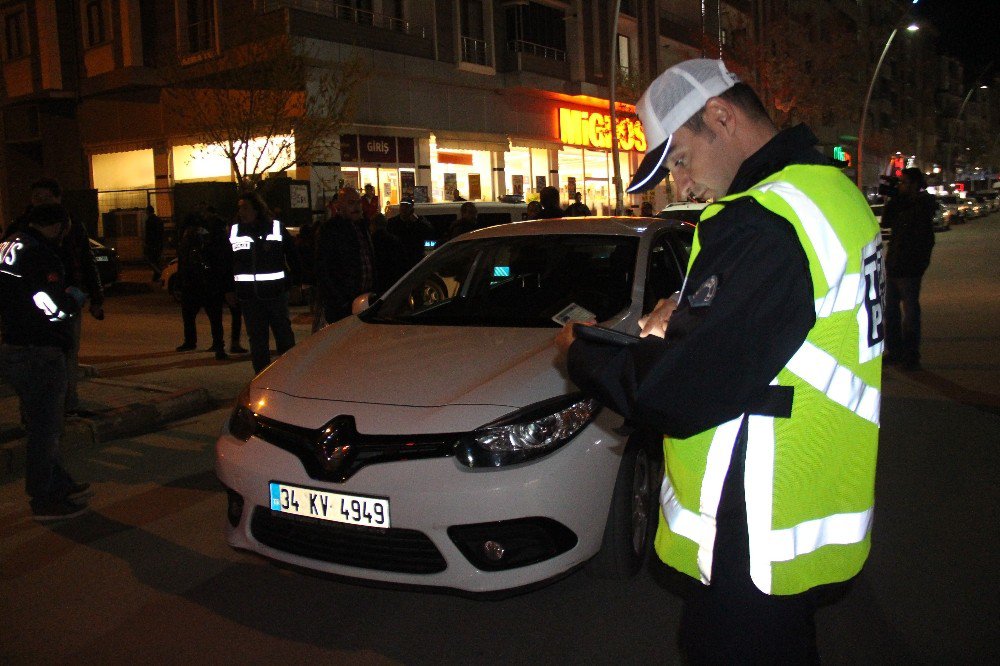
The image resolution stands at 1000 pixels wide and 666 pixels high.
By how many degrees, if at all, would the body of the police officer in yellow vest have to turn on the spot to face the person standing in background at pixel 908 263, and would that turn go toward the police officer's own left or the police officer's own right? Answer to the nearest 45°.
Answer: approximately 90° to the police officer's own right

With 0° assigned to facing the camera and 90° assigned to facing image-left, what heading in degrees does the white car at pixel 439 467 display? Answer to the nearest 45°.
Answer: approximately 45°

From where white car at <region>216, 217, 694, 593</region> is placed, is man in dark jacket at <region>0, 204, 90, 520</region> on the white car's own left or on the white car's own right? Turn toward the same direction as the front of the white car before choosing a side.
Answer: on the white car's own right

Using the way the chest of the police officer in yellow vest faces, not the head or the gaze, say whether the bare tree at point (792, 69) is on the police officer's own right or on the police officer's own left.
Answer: on the police officer's own right

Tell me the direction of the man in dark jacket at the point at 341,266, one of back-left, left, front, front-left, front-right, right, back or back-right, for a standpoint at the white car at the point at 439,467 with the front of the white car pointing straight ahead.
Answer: back-right

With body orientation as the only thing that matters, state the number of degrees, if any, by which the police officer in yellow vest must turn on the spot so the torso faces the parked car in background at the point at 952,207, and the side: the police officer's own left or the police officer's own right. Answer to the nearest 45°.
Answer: approximately 90° to the police officer's own right

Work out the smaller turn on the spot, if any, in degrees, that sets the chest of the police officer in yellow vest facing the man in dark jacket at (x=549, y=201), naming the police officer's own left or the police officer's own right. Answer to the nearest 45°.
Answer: approximately 90° to the police officer's own right

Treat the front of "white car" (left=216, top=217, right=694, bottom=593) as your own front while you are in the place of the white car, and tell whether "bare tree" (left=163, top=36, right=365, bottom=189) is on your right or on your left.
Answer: on your right

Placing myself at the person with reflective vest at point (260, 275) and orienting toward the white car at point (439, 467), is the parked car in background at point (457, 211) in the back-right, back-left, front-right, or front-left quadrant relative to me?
back-left

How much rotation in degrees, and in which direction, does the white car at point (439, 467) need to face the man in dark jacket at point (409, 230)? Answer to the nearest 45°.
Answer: approximately 135° to its right

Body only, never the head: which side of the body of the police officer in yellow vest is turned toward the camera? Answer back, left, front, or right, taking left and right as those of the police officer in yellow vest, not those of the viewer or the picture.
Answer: left
